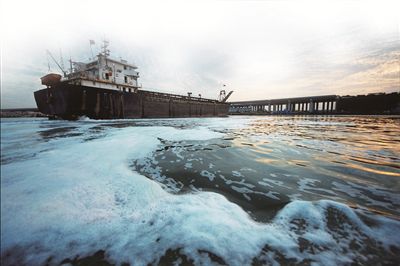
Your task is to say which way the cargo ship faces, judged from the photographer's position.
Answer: facing away from the viewer and to the right of the viewer
